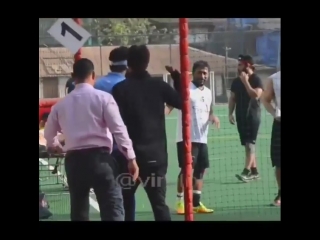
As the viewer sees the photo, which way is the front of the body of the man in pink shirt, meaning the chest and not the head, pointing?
away from the camera

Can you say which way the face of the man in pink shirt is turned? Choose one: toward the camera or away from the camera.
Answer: away from the camera

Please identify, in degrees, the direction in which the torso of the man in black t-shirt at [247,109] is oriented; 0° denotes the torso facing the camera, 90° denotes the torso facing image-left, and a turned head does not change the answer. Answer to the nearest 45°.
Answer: approximately 45°

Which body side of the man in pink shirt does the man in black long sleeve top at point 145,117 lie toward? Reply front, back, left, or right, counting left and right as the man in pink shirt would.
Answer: right
